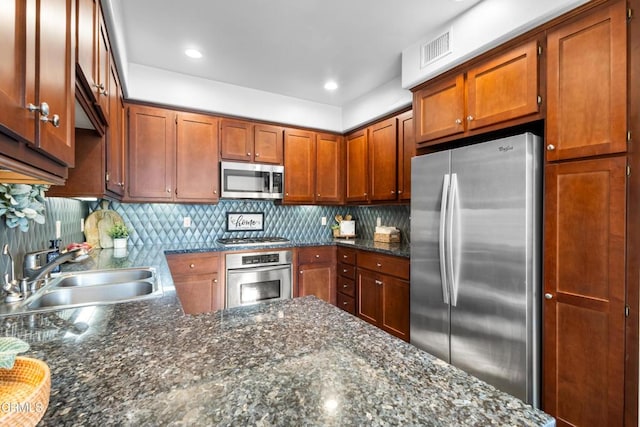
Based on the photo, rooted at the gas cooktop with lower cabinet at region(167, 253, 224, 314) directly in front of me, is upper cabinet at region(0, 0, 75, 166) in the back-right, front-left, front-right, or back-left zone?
front-left

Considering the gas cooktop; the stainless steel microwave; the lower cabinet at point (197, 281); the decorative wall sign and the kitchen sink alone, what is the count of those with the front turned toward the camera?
4

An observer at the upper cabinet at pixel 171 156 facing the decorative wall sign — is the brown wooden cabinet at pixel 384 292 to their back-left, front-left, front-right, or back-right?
front-right

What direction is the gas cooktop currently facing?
toward the camera

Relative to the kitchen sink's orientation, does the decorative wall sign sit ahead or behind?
ahead

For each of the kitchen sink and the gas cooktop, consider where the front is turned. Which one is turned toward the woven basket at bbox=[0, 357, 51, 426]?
the gas cooktop

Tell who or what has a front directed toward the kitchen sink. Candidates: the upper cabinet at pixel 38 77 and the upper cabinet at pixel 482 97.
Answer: the upper cabinet at pixel 482 97

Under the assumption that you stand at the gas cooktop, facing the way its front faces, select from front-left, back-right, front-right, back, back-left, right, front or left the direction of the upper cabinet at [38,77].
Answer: front

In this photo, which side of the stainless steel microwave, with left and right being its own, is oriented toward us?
front

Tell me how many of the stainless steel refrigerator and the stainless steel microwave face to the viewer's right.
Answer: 0

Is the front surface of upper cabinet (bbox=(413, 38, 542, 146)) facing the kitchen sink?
yes

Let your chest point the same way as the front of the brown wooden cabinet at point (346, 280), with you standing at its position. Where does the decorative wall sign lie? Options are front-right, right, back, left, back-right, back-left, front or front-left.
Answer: front-right

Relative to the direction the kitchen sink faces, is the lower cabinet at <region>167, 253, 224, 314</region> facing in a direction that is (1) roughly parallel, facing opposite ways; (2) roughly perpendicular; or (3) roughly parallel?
roughly perpendicular

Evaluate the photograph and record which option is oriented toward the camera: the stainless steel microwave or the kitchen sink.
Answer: the stainless steel microwave

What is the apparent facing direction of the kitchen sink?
to the viewer's right

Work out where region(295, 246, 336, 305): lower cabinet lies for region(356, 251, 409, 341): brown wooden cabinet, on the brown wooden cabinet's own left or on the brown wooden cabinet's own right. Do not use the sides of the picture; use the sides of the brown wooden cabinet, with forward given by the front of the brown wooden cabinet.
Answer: on the brown wooden cabinet's own right

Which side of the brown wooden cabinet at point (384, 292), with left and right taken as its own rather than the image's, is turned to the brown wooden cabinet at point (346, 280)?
right

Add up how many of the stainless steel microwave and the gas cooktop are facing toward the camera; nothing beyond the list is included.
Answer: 2
